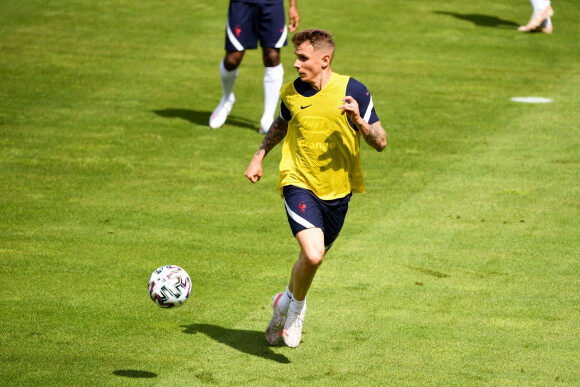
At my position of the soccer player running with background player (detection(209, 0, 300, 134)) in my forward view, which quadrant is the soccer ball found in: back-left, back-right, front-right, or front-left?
back-left

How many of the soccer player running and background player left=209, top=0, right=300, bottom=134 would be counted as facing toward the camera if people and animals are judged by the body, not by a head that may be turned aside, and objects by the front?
2

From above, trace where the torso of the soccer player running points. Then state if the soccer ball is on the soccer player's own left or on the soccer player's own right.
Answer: on the soccer player's own right

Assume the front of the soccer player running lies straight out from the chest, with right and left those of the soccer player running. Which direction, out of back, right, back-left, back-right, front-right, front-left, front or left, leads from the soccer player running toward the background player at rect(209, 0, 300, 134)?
back

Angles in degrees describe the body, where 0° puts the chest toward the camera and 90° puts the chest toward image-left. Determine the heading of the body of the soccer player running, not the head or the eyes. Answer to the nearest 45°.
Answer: approximately 0°

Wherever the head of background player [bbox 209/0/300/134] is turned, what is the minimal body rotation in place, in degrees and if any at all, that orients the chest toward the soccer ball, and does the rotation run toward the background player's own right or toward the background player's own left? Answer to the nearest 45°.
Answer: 0° — they already face it

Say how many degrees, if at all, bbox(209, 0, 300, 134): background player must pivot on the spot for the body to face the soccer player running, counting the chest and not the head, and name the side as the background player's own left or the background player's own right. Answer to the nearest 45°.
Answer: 0° — they already face them
